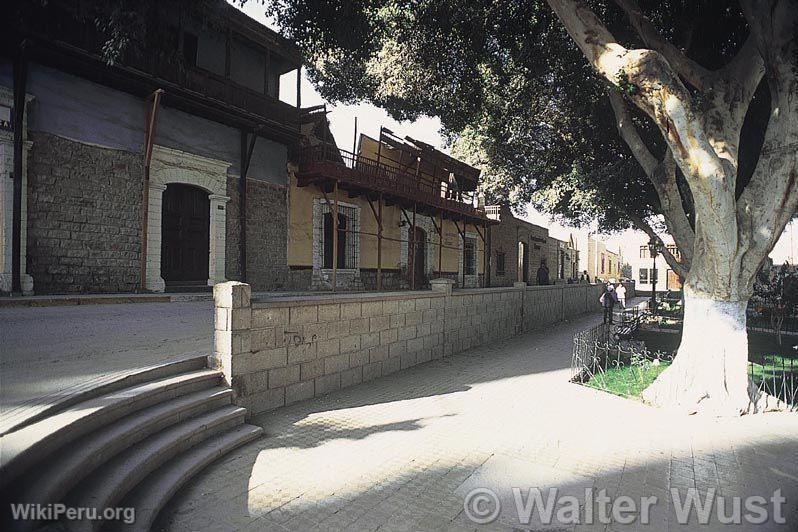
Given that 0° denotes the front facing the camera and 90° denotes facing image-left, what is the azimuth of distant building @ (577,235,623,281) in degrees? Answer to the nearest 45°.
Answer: approximately 315°

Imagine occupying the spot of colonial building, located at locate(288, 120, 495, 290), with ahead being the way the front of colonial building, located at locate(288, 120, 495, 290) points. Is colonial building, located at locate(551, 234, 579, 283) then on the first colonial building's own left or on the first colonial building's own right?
on the first colonial building's own left

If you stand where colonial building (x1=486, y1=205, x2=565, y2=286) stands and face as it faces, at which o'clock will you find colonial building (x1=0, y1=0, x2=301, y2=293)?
colonial building (x1=0, y1=0, x2=301, y2=293) is roughly at 2 o'clock from colonial building (x1=486, y1=205, x2=565, y2=286).

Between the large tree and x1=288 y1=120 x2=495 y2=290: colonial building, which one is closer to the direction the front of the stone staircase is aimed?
the large tree

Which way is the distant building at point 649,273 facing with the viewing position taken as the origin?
facing the viewer

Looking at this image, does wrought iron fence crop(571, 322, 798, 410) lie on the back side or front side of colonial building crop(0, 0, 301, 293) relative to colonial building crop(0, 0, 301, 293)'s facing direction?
on the front side

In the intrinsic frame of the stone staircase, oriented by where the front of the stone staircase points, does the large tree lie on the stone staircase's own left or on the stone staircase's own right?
on the stone staircase's own left

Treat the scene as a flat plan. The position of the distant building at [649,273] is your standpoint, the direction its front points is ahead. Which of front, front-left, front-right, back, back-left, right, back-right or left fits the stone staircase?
front

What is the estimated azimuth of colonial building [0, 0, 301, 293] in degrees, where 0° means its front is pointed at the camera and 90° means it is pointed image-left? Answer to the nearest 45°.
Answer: approximately 315°

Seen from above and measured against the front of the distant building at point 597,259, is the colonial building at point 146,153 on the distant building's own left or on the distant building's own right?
on the distant building's own right

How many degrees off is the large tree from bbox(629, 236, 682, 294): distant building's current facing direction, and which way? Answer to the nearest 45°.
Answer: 0° — it already faces it

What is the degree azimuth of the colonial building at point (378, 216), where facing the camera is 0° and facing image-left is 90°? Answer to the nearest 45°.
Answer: approximately 315°

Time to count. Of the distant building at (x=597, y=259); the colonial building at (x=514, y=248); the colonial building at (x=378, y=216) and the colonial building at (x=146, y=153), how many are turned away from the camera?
0
